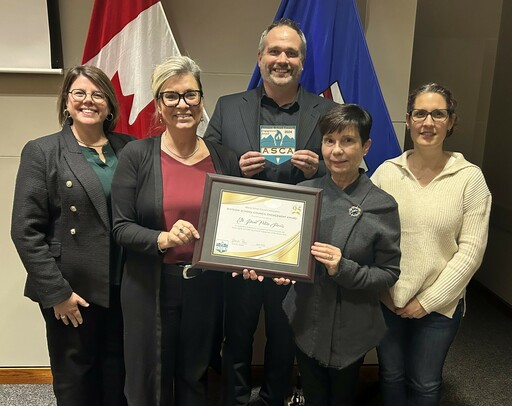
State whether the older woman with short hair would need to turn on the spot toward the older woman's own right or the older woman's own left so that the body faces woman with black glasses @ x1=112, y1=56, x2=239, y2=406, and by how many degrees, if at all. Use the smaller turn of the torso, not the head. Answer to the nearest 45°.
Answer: approximately 45° to the older woman's own right

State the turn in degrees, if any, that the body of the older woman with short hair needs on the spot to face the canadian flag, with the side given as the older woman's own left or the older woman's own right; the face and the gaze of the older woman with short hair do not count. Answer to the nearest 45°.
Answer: approximately 90° to the older woman's own right

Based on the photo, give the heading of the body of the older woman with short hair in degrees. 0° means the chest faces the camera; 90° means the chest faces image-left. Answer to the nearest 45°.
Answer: approximately 45°

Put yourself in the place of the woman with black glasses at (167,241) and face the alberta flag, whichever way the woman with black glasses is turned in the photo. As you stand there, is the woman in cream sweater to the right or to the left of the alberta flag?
right

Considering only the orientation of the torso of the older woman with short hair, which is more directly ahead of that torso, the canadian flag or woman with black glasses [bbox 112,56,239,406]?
the woman with black glasses

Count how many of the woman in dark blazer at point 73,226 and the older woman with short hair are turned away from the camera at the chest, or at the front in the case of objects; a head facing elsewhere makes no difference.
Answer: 0
